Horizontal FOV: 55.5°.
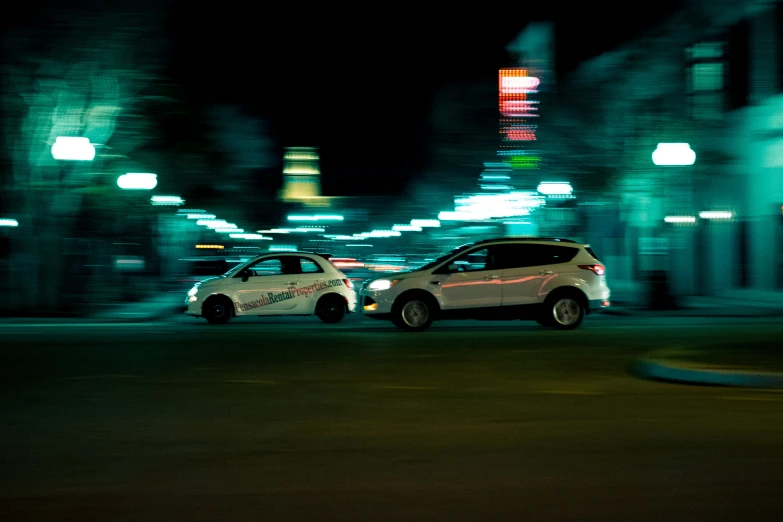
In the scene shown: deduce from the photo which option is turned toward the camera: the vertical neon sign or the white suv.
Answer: the vertical neon sign

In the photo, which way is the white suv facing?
to the viewer's left

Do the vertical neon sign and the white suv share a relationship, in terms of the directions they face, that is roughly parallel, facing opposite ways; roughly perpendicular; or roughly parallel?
roughly perpendicular

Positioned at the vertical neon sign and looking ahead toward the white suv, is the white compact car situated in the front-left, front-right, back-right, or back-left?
front-right

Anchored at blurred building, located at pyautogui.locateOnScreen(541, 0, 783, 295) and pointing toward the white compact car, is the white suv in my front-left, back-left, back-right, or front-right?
front-left

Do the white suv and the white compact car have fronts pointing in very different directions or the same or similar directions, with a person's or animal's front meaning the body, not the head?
same or similar directions

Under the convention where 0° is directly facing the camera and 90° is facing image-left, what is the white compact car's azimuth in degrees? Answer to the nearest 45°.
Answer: approximately 90°

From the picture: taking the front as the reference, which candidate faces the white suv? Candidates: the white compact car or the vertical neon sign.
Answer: the vertical neon sign

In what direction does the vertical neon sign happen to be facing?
toward the camera

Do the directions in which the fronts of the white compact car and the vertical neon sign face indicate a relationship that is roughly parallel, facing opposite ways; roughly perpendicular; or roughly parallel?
roughly perpendicular

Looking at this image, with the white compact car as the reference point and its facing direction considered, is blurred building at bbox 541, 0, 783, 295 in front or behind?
behind

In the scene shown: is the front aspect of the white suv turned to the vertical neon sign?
no

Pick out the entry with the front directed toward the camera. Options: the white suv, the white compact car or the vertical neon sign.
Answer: the vertical neon sign

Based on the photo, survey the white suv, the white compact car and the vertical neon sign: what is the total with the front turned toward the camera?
1

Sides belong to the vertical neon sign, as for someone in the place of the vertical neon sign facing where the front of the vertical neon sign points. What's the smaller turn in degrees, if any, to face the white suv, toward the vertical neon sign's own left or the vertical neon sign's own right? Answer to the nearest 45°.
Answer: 0° — it already faces it
